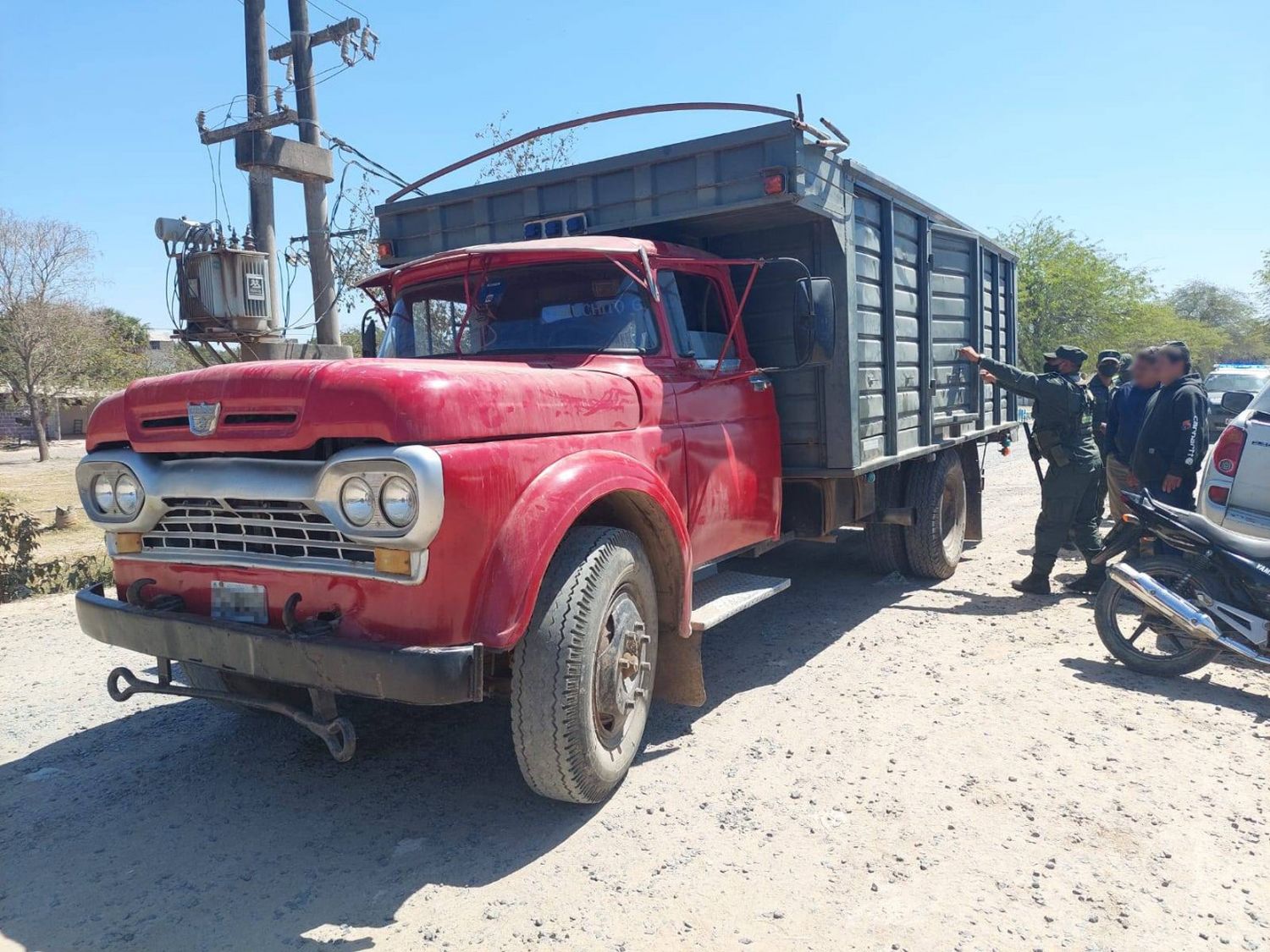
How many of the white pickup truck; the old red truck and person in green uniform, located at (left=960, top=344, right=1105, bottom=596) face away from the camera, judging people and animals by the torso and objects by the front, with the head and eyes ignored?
1

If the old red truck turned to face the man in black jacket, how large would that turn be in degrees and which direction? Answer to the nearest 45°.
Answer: approximately 180°

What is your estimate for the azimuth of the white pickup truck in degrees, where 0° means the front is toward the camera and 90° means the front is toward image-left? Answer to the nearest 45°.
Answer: approximately 180°

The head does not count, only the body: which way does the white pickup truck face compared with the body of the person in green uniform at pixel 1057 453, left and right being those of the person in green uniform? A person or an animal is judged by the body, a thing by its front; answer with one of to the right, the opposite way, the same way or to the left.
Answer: to the right

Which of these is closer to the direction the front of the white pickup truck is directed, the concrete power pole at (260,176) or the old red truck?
the concrete power pole

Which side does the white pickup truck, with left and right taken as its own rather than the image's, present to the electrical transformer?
left

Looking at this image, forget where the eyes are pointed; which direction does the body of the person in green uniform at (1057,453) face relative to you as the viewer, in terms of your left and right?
facing to the left of the viewer

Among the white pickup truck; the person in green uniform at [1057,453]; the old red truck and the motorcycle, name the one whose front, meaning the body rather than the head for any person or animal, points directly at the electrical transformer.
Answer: the person in green uniform

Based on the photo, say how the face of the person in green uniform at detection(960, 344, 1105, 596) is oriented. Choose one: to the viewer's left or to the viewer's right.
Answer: to the viewer's left

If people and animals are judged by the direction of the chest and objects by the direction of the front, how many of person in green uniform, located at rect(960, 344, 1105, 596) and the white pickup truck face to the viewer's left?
1

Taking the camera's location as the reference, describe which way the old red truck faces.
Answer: facing the viewer and to the left of the viewer

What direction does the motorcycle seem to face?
to the viewer's right

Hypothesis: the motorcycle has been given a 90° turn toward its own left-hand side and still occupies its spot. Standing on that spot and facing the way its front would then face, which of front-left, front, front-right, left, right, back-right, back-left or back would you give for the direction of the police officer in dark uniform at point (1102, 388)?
front

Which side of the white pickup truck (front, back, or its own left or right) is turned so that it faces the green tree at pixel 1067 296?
front

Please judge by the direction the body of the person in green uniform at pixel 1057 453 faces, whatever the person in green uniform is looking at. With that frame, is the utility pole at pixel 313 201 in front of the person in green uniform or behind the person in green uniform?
in front
